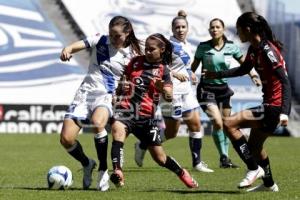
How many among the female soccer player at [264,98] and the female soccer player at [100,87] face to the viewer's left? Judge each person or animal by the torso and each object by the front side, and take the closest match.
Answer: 1

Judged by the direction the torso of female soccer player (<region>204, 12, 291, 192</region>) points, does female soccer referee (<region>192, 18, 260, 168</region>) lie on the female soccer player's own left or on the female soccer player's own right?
on the female soccer player's own right

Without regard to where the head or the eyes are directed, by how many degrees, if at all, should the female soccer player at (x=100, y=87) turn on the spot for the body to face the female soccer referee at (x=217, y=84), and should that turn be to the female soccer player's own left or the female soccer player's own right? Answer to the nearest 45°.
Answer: approximately 135° to the female soccer player's own left

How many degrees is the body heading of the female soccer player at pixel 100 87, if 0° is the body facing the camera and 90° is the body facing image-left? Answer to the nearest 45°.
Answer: approximately 0°

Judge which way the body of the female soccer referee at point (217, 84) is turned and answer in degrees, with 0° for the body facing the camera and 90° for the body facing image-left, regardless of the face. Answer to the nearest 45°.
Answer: approximately 0°

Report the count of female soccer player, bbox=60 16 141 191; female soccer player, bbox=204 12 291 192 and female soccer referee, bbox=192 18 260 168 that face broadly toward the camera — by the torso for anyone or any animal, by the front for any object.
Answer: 2

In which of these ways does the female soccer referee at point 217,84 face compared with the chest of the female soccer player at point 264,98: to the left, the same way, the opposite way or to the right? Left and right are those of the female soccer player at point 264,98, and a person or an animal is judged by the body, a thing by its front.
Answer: to the left

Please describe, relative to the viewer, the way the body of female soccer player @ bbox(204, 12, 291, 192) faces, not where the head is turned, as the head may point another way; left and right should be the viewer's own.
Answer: facing to the left of the viewer
